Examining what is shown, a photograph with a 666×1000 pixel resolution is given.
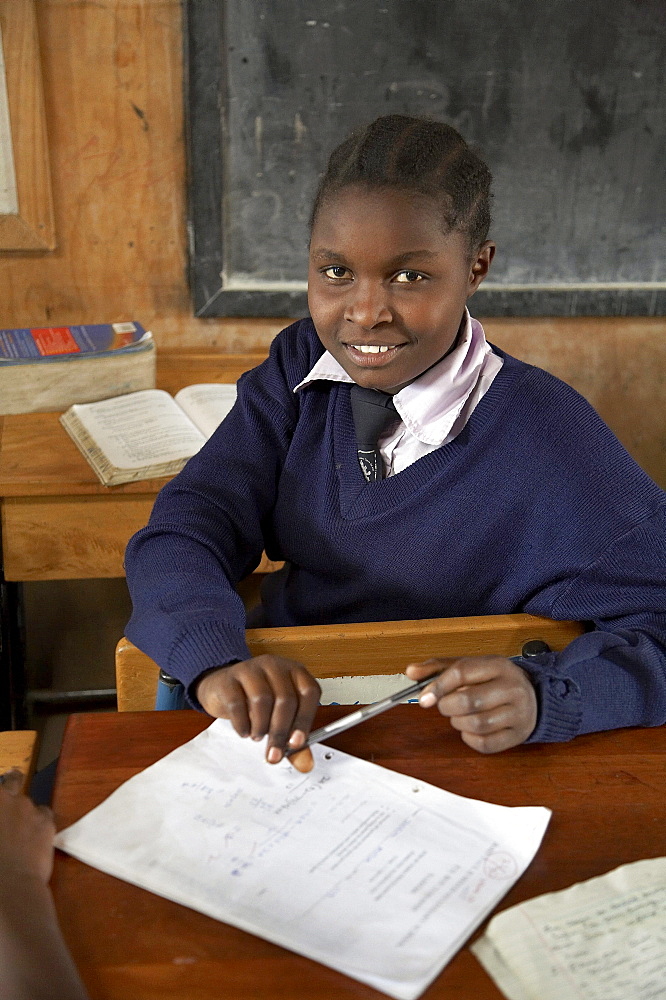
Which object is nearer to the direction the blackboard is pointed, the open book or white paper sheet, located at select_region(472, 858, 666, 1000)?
the white paper sheet

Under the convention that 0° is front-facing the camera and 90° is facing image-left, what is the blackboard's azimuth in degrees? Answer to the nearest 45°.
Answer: approximately 0°

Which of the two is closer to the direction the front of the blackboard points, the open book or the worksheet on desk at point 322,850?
the worksheet on desk

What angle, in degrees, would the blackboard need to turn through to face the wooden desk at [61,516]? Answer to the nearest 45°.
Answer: approximately 45° to its right

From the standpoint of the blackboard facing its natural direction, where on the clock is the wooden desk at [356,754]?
The wooden desk is roughly at 12 o'clock from the blackboard.

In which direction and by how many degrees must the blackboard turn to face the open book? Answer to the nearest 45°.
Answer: approximately 45° to its right

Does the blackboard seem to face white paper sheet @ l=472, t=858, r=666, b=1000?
yes

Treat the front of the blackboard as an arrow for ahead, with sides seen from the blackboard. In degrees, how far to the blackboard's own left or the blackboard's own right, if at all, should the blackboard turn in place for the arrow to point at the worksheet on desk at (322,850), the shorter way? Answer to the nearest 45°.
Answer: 0° — it already faces it
